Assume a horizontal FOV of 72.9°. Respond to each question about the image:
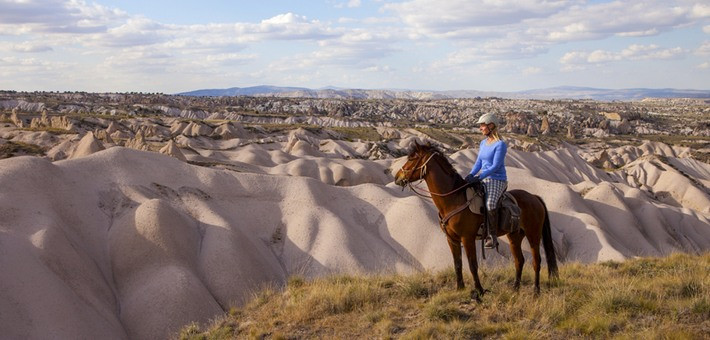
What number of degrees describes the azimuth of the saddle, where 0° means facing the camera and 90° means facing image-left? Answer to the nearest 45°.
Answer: approximately 90°

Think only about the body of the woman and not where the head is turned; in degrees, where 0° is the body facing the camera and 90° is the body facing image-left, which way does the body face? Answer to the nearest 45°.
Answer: approximately 45°

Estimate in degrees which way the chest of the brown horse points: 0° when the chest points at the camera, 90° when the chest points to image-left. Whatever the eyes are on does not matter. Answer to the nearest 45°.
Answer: approximately 45°

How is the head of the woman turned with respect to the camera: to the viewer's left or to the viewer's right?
to the viewer's left
